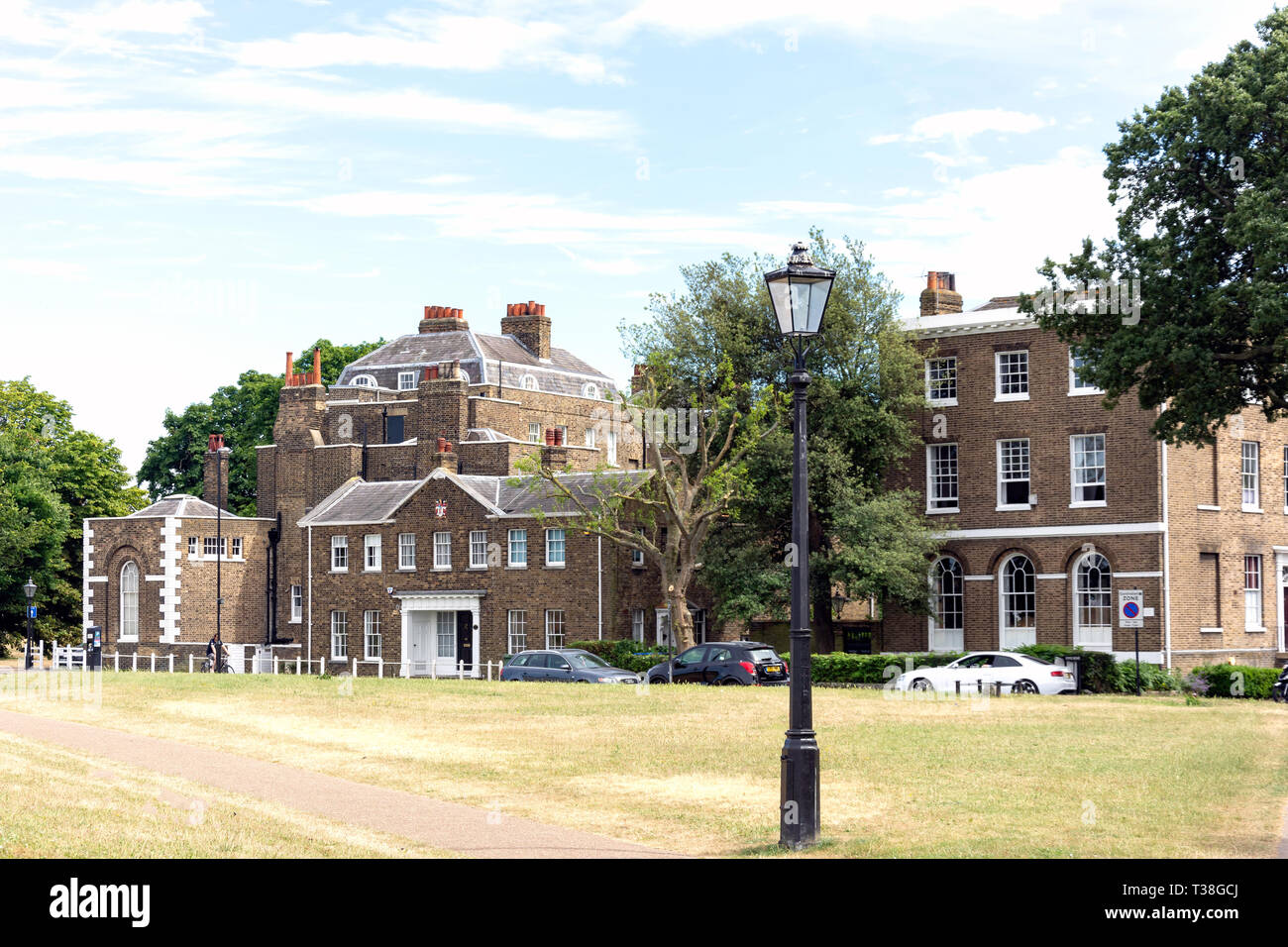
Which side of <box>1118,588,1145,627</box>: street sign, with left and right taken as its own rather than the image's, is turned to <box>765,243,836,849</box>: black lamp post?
front

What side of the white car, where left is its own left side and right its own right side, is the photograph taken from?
left

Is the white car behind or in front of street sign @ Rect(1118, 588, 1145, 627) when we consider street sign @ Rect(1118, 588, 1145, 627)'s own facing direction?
in front

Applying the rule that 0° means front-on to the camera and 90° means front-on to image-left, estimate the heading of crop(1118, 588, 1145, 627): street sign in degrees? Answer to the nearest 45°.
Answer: approximately 0°

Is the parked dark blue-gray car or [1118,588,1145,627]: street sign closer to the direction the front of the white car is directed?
the parked dark blue-gray car

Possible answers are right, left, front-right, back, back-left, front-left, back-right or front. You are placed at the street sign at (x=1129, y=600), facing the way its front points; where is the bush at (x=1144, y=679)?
back

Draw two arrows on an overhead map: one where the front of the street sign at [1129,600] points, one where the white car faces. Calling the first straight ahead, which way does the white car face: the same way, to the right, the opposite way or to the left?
to the right

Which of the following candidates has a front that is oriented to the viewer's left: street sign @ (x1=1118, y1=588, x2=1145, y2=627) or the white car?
the white car

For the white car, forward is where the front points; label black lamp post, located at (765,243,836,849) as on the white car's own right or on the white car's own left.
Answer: on the white car's own left

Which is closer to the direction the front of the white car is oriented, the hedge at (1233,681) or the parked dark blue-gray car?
the parked dark blue-gray car

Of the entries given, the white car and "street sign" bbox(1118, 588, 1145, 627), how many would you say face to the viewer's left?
1

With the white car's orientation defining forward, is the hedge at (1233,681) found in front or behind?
behind
